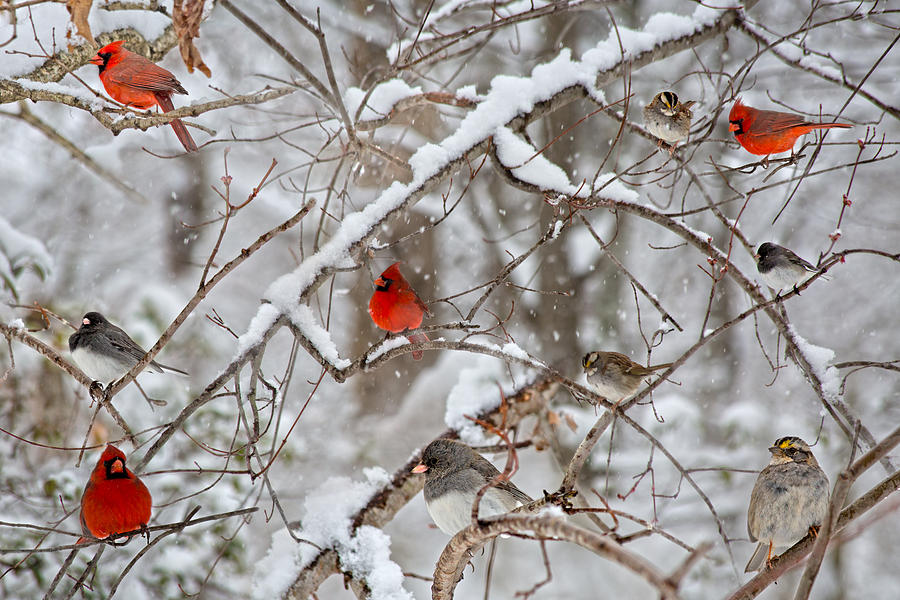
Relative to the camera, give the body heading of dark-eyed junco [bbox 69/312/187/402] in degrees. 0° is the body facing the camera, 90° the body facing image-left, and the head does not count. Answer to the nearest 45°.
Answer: approximately 45°

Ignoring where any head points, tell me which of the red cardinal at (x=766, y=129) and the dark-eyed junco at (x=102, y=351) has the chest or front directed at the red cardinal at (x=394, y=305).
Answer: the red cardinal at (x=766, y=129)

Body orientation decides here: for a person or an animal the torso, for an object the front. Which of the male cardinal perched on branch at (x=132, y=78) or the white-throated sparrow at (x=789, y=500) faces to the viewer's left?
the male cardinal perched on branch

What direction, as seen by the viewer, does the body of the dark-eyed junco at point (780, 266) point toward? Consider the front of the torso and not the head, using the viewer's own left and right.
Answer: facing to the left of the viewer

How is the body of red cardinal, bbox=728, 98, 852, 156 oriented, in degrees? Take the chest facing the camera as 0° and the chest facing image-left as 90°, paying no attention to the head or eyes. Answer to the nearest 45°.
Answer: approximately 90°

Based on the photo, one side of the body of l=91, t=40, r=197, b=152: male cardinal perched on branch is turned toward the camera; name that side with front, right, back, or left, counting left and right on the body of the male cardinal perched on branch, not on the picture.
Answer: left

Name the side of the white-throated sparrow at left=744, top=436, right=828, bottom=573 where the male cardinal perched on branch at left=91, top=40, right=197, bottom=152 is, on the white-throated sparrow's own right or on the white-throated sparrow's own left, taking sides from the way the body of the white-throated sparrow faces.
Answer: on the white-throated sparrow's own right
